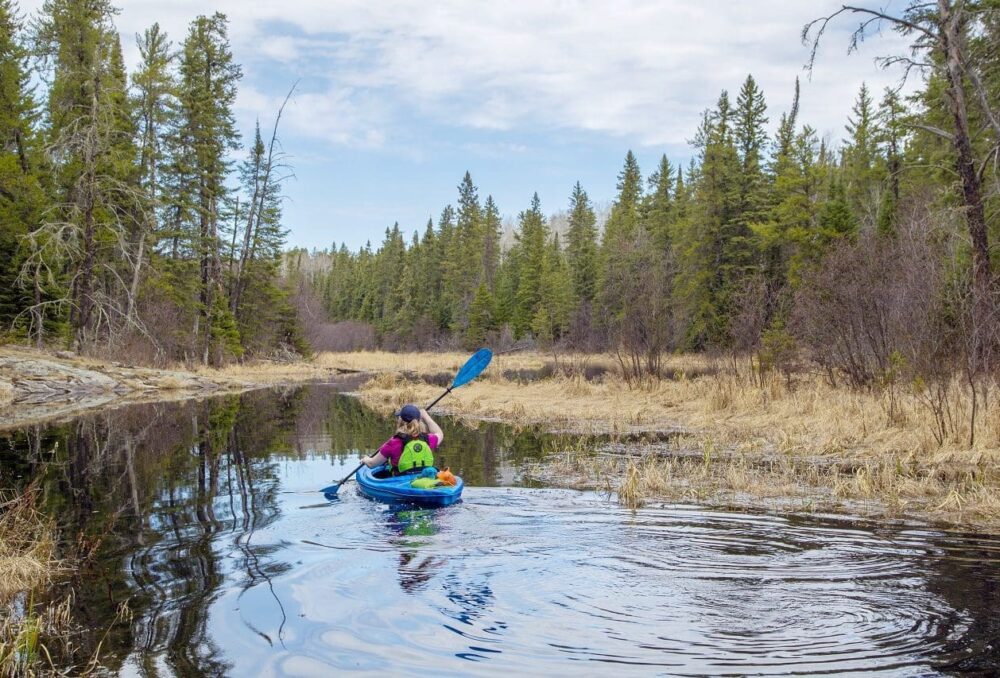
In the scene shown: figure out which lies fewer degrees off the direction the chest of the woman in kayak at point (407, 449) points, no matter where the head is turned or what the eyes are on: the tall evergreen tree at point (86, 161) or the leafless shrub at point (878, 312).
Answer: the tall evergreen tree

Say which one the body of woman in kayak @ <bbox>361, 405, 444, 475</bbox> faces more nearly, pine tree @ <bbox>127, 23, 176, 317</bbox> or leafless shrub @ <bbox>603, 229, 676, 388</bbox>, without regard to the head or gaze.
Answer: the pine tree

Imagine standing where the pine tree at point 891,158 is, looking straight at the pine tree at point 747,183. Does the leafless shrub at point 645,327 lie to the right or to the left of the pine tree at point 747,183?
left

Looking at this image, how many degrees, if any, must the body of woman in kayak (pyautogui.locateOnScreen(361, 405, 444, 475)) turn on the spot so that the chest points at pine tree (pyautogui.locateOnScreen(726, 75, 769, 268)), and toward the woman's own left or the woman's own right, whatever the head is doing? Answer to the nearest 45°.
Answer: approximately 90° to the woman's own right

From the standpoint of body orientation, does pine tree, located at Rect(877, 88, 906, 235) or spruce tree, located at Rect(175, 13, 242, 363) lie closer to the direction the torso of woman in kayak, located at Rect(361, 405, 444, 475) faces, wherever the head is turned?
the spruce tree

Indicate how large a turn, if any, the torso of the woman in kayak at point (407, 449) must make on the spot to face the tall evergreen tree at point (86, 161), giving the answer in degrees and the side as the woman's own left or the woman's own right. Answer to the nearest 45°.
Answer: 0° — they already face it

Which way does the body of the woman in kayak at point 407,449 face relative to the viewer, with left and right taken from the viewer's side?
facing away from the viewer and to the left of the viewer

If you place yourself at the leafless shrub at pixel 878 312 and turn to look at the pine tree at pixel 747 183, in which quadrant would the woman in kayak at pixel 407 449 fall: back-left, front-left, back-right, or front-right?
back-left

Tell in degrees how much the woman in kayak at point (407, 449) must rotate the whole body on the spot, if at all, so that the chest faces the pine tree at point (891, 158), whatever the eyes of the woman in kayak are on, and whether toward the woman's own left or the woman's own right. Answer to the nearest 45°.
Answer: approximately 90° to the woman's own right
